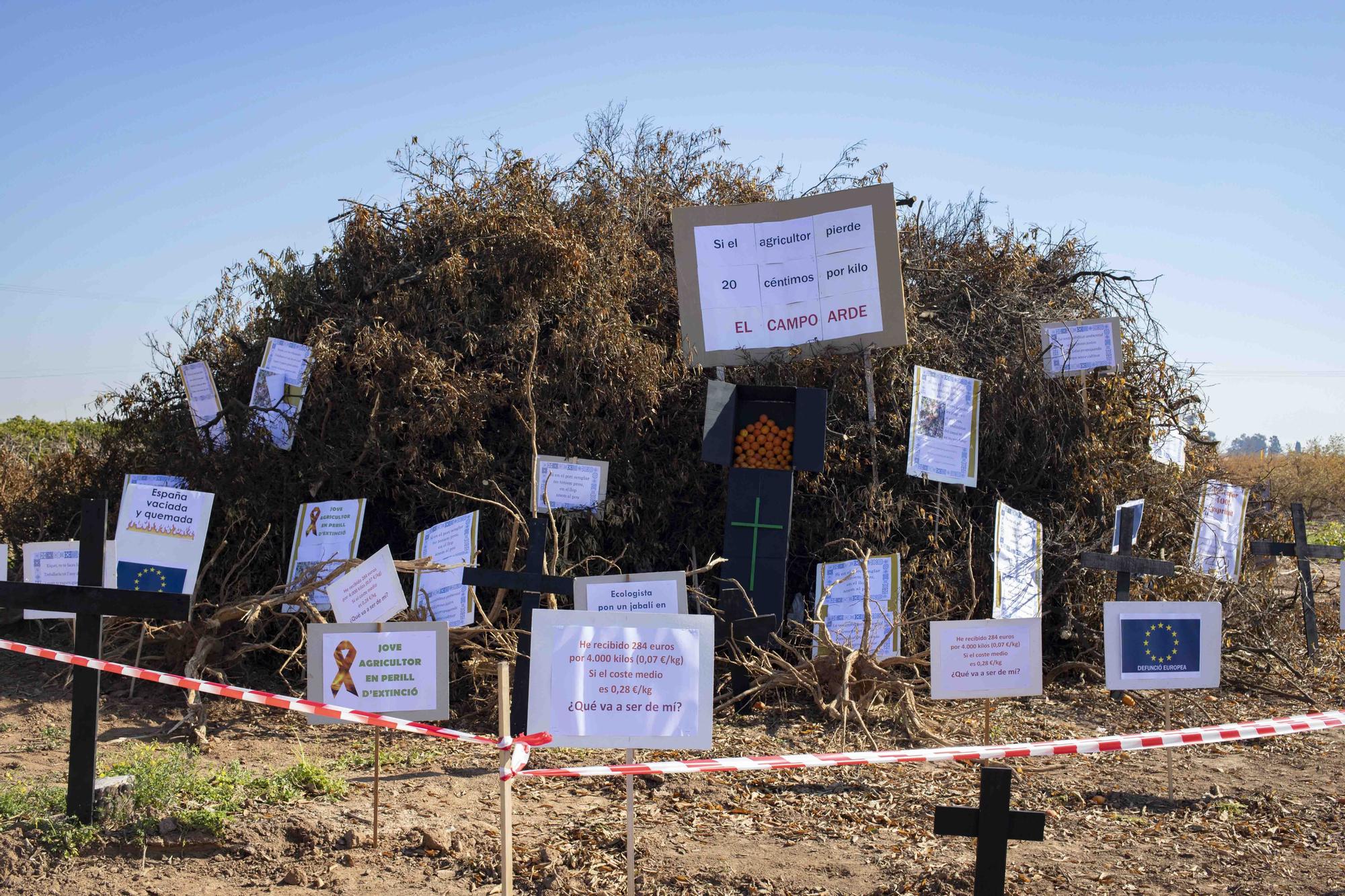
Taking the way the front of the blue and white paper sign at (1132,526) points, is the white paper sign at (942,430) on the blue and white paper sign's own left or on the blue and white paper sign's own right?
on the blue and white paper sign's own right

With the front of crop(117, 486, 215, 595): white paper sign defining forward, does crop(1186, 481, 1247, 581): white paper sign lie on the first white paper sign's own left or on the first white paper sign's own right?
on the first white paper sign's own left

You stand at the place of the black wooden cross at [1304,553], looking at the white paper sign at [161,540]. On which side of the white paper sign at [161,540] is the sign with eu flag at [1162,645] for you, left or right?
left

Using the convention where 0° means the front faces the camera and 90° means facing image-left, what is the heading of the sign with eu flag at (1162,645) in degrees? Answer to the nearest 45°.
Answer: approximately 0°

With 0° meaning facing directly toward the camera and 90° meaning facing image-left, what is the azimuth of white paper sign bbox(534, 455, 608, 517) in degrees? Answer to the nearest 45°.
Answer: approximately 0°
